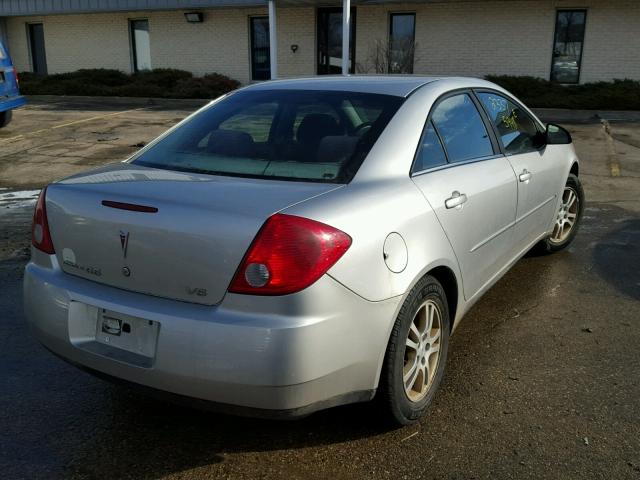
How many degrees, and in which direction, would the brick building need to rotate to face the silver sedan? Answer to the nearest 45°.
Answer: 0° — it already faces it

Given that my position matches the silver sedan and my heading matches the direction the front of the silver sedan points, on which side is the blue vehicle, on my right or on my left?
on my left

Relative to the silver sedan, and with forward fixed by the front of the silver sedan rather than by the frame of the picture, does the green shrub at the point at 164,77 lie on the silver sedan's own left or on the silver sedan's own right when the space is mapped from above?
on the silver sedan's own left

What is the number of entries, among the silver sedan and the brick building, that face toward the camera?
1

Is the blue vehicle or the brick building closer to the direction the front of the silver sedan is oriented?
the brick building

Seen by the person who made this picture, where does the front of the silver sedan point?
facing away from the viewer and to the right of the viewer

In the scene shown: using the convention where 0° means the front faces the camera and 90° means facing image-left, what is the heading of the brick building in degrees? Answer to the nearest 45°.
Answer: approximately 0°
